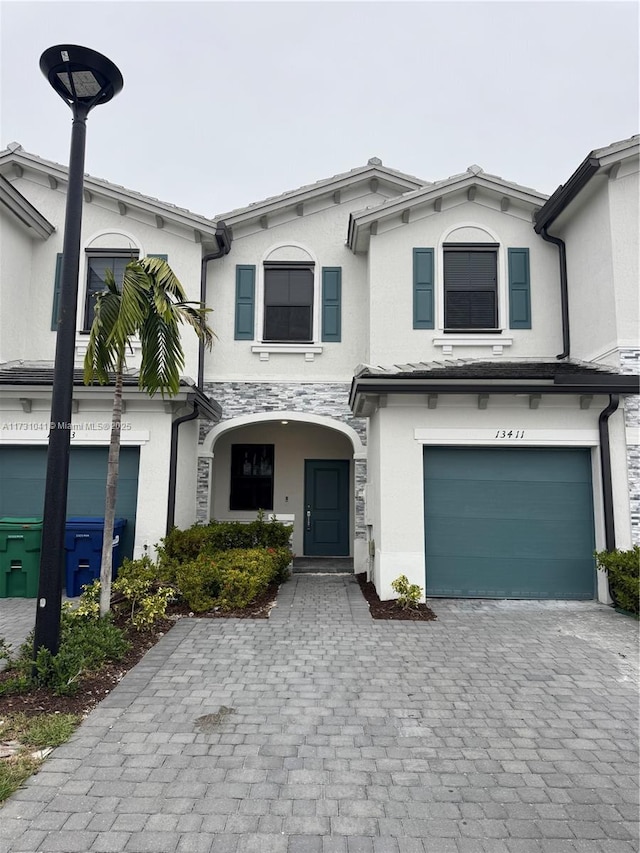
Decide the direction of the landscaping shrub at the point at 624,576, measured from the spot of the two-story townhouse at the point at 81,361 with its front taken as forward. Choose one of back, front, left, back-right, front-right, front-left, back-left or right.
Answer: front-left

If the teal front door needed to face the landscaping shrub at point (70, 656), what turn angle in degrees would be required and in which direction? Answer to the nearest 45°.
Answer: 0° — it already faces it

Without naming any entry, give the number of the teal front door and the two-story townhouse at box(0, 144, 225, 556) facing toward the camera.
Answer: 2

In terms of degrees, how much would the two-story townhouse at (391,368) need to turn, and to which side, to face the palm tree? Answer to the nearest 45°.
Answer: approximately 45° to its right

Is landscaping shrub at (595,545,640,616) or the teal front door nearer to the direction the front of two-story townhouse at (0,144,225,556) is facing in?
the landscaping shrub

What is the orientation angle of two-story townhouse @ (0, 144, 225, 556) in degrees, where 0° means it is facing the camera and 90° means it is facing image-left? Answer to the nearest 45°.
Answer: approximately 0°

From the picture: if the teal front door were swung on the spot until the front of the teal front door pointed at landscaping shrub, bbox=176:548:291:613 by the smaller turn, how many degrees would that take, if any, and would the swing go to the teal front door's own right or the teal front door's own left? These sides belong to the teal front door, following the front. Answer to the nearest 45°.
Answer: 0° — it already faces it

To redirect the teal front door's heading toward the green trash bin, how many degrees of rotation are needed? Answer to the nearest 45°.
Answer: approximately 45° to its right
